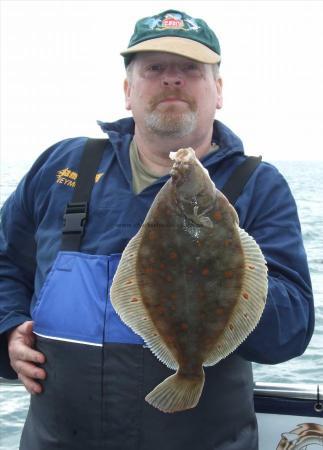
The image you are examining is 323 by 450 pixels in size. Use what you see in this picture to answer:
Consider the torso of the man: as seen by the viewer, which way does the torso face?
toward the camera
